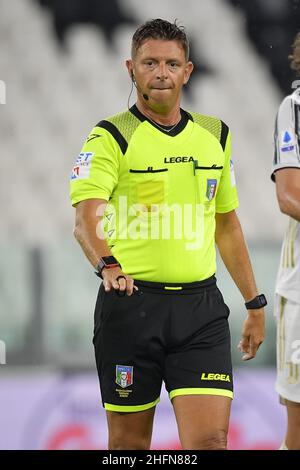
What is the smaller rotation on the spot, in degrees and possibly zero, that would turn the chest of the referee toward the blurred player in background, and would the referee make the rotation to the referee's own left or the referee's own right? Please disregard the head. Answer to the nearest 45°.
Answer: approximately 135° to the referee's own left

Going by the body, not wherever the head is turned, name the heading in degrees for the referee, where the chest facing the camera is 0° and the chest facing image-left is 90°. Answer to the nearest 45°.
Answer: approximately 0°
